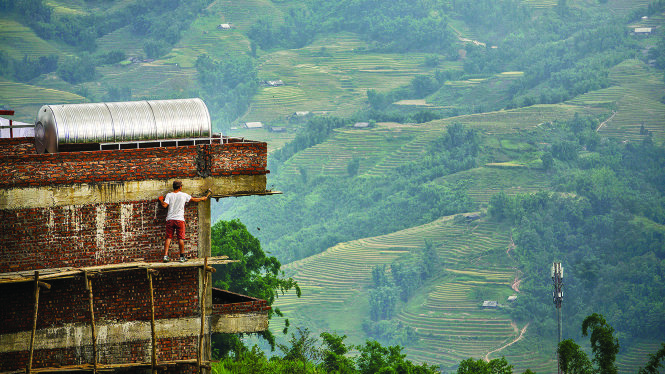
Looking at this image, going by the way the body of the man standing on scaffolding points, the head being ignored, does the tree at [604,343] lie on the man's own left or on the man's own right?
on the man's own right

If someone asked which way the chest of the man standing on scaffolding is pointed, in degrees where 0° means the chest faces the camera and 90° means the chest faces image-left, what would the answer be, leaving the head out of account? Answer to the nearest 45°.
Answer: approximately 180°
